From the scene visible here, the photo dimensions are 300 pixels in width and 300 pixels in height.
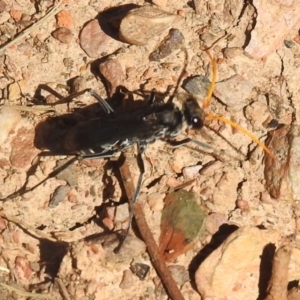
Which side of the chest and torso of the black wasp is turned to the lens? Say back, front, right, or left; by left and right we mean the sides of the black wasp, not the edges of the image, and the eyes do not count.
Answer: right

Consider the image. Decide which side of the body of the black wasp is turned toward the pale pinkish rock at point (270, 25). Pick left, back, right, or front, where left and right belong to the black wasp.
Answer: front

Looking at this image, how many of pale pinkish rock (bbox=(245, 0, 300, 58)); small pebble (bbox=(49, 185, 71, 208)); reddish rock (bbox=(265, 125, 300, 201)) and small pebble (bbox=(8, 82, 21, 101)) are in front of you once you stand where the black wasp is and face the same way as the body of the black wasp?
2

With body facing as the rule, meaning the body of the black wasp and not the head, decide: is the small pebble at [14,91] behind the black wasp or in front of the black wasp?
behind

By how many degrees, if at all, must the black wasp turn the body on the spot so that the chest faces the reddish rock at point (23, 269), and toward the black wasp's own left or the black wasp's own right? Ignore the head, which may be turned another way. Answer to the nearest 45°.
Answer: approximately 180°

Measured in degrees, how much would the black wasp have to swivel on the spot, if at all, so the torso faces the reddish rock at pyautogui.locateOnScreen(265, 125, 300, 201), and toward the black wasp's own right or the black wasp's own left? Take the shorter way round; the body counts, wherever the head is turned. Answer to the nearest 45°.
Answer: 0° — it already faces it

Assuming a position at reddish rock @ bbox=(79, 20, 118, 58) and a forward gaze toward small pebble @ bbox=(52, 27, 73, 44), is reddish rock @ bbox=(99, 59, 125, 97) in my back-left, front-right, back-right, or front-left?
back-left
